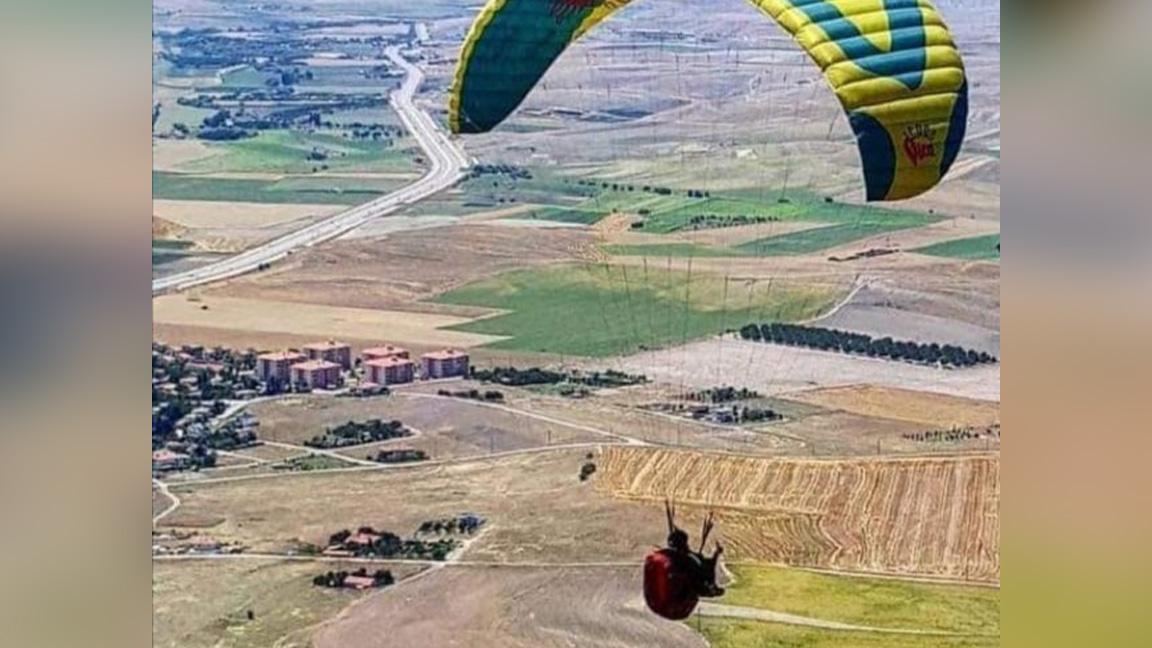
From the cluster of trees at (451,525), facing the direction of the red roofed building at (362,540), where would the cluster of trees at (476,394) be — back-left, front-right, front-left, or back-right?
back-right

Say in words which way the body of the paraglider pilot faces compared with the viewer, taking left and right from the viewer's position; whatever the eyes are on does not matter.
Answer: facing away from the viewer and to the right of the viewer

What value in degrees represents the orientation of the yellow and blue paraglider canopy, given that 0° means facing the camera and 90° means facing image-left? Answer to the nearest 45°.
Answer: approximately 225°

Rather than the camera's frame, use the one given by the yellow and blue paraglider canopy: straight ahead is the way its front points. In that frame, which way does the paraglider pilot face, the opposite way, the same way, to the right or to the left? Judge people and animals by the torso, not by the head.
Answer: the same way
